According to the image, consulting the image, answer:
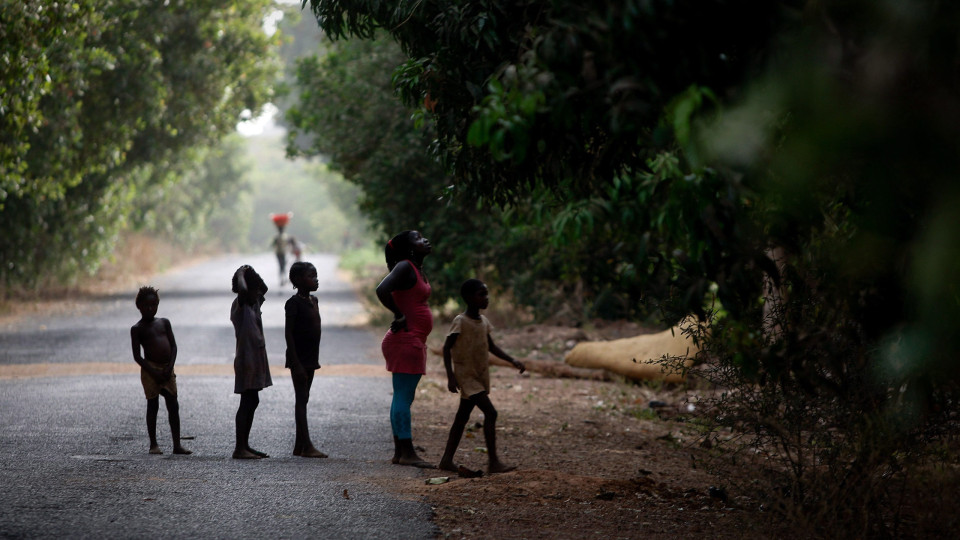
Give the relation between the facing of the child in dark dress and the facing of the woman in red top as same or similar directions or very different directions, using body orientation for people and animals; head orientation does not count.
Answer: same or similar directions

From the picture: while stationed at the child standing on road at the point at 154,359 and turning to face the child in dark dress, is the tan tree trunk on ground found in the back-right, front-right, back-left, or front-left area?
front-left

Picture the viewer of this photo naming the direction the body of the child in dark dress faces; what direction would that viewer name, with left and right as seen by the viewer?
facing to the right of the viewer

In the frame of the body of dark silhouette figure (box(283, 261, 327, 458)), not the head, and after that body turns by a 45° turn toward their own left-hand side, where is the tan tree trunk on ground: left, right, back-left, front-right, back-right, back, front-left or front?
front

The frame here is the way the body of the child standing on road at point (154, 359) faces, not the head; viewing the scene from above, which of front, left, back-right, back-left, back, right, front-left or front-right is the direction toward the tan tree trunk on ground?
left

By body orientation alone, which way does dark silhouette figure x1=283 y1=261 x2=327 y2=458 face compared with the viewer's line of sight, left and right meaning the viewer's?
facing to the right of the viewer

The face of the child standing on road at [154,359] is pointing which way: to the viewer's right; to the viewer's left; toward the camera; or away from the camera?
toward the camera

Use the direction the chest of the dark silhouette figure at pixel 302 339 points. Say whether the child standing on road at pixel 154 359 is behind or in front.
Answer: behind
